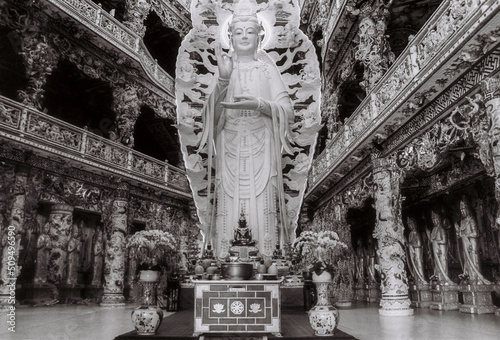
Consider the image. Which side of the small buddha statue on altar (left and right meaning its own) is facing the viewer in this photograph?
front

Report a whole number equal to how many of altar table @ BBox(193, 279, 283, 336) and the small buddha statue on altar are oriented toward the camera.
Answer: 2

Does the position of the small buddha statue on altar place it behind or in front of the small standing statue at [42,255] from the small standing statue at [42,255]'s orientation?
in front

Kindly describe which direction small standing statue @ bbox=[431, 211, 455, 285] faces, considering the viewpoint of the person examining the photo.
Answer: facing the viewer and to the left of the viewer

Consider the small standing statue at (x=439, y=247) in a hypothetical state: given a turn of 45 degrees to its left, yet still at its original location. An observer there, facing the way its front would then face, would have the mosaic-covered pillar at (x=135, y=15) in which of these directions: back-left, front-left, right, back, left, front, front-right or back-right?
right

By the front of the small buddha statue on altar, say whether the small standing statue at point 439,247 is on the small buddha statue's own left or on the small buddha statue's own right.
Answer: on the small buddha statue's own left

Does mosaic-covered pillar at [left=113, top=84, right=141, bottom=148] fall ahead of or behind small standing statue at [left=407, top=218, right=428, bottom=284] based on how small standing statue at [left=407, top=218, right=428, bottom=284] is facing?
ahead

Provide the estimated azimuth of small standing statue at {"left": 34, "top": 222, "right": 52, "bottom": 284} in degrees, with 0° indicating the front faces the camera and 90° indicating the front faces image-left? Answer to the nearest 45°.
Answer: approximately 315°

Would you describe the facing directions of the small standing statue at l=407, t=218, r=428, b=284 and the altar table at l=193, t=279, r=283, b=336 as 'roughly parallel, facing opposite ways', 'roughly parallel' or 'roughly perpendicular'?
roughly perpendicular

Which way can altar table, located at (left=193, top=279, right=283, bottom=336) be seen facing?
toward the camera

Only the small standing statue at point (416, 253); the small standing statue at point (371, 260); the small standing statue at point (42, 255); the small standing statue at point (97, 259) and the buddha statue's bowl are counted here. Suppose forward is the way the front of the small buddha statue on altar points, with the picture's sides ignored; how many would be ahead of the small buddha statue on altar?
1

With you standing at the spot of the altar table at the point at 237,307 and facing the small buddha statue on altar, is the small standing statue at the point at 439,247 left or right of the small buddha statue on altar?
right

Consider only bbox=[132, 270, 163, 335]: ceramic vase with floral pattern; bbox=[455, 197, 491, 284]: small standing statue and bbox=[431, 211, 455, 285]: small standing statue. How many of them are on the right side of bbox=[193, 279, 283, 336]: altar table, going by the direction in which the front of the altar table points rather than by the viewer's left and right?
1

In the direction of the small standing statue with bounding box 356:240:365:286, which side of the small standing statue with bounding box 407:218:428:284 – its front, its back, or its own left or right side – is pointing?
right
